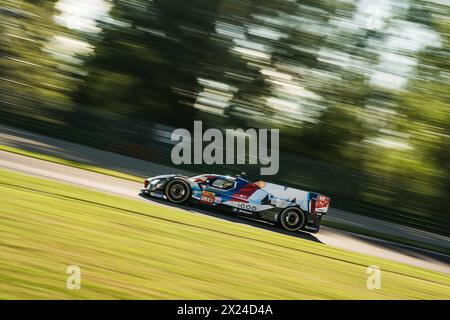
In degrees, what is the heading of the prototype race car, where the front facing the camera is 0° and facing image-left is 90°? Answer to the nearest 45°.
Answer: approximately 90°

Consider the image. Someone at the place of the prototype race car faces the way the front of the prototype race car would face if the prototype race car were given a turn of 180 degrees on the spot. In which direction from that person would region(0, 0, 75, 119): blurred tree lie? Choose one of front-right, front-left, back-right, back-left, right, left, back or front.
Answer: back-left
